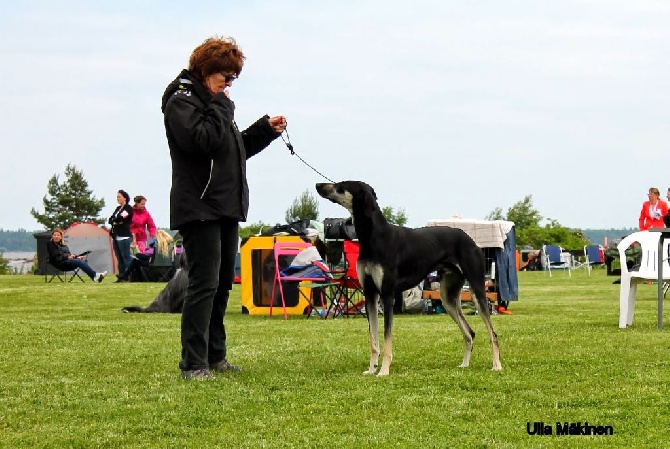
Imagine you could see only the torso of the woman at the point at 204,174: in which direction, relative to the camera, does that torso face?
to the viewer's right

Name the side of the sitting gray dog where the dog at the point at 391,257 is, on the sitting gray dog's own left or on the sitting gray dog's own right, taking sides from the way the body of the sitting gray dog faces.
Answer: on the sitting gray dog's own right

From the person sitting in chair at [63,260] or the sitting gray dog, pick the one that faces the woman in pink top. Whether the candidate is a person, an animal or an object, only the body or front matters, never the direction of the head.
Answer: the person sitting in chair

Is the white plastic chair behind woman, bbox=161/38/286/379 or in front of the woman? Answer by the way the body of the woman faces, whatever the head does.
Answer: in front

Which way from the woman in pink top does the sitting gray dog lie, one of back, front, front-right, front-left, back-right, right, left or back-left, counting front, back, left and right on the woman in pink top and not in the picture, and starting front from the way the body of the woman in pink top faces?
front-left

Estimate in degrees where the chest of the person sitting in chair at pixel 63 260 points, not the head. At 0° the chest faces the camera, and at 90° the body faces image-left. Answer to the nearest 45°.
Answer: approximately 315°

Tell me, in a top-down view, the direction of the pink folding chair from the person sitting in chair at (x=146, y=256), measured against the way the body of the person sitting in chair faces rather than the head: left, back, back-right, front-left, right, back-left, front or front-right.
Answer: left

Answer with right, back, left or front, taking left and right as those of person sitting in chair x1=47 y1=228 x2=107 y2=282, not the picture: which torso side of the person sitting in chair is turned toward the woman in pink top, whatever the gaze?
front
